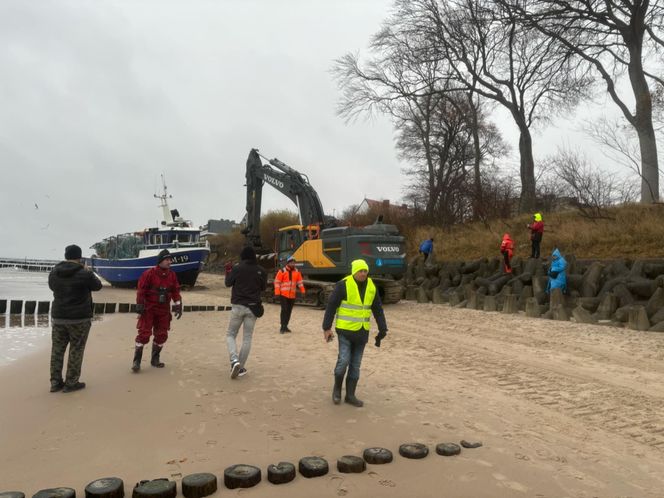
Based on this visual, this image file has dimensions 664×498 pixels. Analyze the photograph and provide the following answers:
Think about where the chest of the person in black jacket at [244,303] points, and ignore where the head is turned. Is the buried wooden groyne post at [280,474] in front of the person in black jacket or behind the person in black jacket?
behind

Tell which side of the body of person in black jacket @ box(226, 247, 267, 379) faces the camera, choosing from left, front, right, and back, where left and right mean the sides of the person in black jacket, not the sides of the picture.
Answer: back

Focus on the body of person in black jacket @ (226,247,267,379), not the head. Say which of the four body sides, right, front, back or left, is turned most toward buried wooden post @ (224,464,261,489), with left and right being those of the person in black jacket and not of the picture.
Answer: back

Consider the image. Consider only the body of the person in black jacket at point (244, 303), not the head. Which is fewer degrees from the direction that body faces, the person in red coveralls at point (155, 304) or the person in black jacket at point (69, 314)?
the person in red coveralls

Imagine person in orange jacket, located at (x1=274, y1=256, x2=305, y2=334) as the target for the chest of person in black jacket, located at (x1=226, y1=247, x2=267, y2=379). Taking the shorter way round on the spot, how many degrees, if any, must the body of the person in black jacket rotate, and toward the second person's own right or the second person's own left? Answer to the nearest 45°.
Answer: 0° — they already face them

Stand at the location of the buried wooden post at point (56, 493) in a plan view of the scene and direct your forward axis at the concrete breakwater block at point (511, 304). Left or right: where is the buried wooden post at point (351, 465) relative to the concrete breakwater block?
right

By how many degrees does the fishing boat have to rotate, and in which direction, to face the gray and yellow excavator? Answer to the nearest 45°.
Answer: approximately 45° to its right

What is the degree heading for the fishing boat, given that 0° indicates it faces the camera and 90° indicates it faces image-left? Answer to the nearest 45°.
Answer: approximately 315°

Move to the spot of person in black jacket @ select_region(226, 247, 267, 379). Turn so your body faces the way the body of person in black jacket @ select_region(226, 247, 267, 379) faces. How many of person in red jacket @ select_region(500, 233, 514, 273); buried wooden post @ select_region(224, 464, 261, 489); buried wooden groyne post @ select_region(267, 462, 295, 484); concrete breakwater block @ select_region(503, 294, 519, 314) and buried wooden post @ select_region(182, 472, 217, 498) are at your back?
3

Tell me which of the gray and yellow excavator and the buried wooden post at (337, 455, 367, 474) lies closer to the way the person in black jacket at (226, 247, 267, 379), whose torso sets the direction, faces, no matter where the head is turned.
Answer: the gray and yellow excavator
